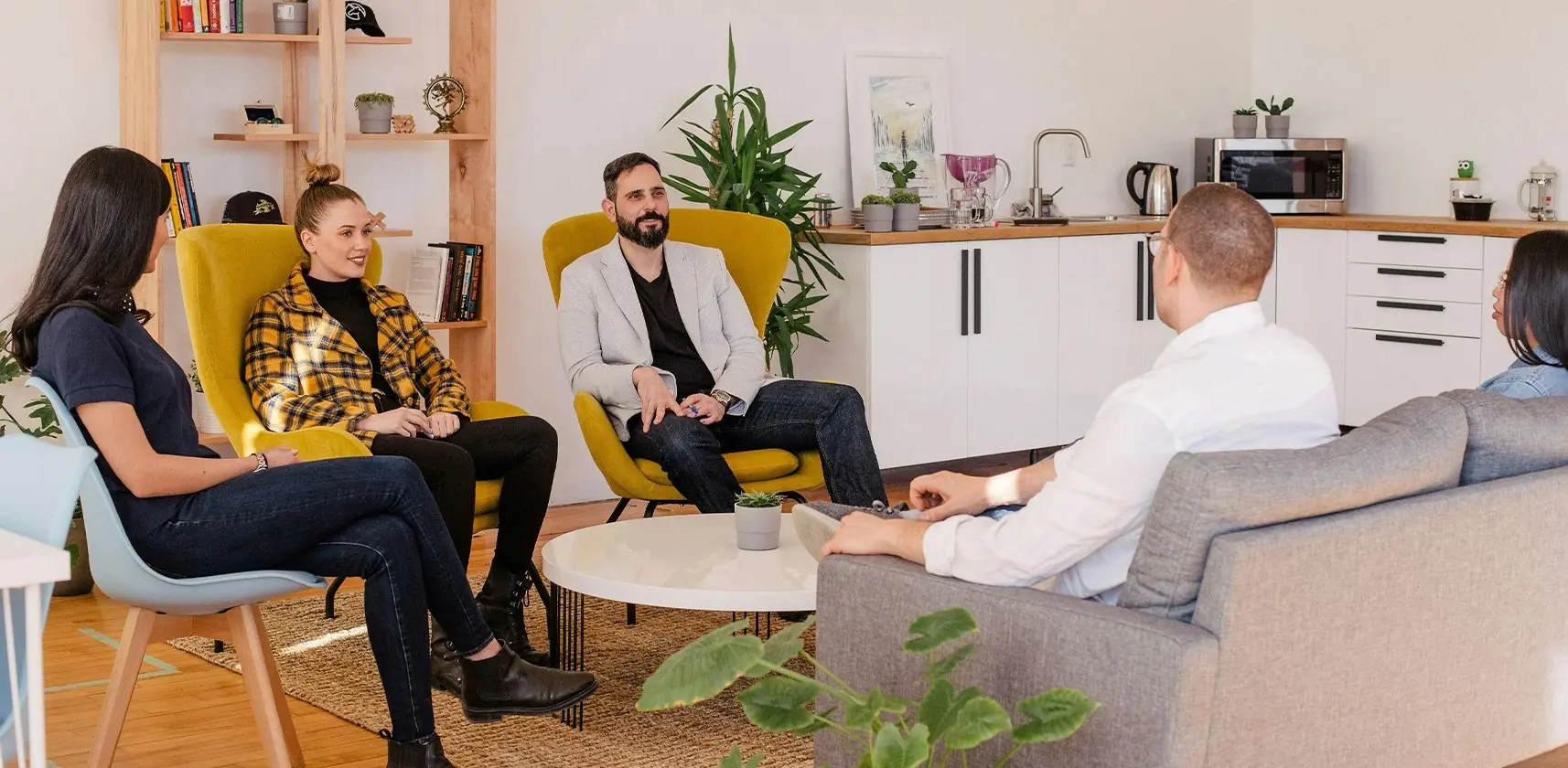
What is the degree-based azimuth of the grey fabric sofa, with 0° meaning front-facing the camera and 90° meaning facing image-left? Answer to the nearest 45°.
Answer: approximately 135°

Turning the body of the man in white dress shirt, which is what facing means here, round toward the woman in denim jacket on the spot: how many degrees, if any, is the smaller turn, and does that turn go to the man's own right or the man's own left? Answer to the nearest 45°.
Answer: approximately 90° to the man's own right

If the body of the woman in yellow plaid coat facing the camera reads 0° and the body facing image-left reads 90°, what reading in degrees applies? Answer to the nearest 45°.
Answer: approximately 315°

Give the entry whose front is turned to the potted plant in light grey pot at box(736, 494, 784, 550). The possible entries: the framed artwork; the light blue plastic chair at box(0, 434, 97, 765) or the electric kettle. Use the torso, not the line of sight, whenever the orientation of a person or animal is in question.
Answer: the framed artwork

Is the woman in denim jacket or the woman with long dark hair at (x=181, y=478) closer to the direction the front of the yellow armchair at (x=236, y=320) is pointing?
the woman in denim jacket

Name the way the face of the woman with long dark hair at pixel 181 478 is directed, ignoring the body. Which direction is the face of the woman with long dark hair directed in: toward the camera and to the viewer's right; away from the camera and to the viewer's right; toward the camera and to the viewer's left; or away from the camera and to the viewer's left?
away from the camera and to the viewer's right

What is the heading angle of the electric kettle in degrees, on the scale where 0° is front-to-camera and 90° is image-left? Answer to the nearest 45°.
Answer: approximately 270°

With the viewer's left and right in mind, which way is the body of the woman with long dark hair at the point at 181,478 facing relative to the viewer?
facing to the right of the viewer

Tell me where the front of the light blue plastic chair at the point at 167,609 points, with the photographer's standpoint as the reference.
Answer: facing to the right of the viewer

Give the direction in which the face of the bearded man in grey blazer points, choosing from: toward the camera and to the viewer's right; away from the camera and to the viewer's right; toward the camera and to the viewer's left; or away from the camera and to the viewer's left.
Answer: toward the camera and to the viewer's right

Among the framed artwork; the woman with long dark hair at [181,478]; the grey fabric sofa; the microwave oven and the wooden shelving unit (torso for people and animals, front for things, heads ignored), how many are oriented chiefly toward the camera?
3

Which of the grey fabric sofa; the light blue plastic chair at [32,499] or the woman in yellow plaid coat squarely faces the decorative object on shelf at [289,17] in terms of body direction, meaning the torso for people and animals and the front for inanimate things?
the grey fabric sofa

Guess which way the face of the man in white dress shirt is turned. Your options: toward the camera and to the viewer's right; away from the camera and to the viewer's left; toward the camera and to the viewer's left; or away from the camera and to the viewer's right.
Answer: away from the camera and to the viewer's left

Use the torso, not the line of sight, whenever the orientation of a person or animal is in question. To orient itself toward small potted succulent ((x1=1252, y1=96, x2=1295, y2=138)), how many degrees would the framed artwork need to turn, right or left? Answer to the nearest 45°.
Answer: approximately 135° to its left
